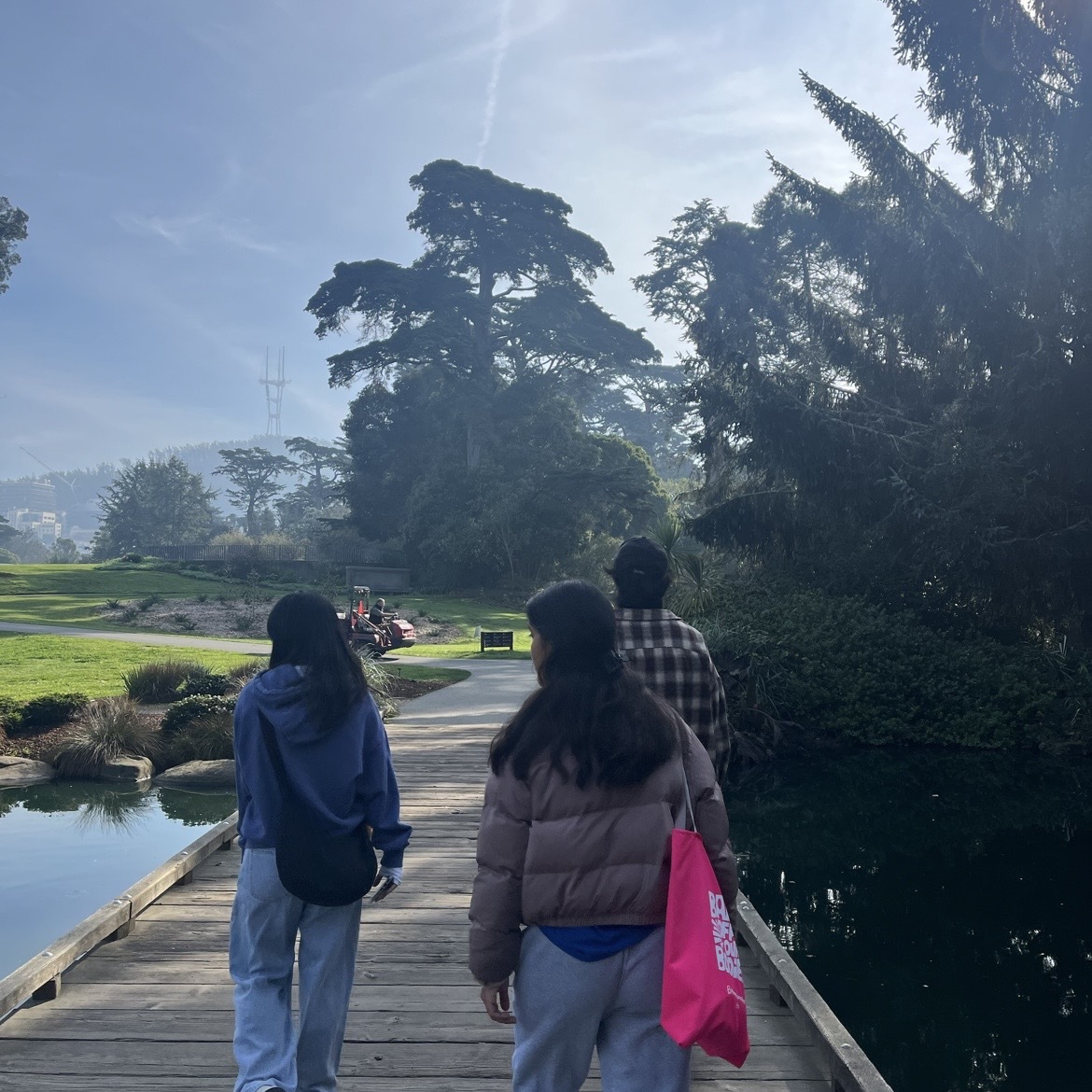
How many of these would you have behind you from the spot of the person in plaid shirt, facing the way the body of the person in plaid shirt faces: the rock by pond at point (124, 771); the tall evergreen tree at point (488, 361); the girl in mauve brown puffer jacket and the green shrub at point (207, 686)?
1

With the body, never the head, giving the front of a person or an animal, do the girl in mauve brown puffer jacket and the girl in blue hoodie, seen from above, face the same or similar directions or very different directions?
same or similar directions

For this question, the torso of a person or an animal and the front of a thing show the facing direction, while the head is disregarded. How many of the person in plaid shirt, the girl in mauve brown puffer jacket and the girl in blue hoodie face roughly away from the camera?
3

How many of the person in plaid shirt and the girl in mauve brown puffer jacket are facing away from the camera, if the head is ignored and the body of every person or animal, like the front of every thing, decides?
2

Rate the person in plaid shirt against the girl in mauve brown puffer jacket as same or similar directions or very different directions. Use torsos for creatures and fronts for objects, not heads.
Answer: same or similar directions

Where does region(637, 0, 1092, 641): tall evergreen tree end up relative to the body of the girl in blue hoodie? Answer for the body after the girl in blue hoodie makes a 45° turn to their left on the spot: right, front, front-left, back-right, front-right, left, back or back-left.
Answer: right

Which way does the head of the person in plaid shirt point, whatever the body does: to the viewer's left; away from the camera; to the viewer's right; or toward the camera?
away from the camera

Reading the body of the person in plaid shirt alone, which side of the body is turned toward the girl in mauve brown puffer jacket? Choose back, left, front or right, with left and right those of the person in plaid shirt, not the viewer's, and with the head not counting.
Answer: back

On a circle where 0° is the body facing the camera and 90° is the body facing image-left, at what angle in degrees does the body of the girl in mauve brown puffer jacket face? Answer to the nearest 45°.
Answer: approximately 180°

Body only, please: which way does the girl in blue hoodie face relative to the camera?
away from the camera

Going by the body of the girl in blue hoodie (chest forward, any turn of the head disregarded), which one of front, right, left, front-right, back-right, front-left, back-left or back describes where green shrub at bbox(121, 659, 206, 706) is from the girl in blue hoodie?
front

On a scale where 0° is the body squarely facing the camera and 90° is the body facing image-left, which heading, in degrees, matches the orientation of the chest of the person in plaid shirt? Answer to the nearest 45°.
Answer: approximately 180°

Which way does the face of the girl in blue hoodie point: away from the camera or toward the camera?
away from the camera
